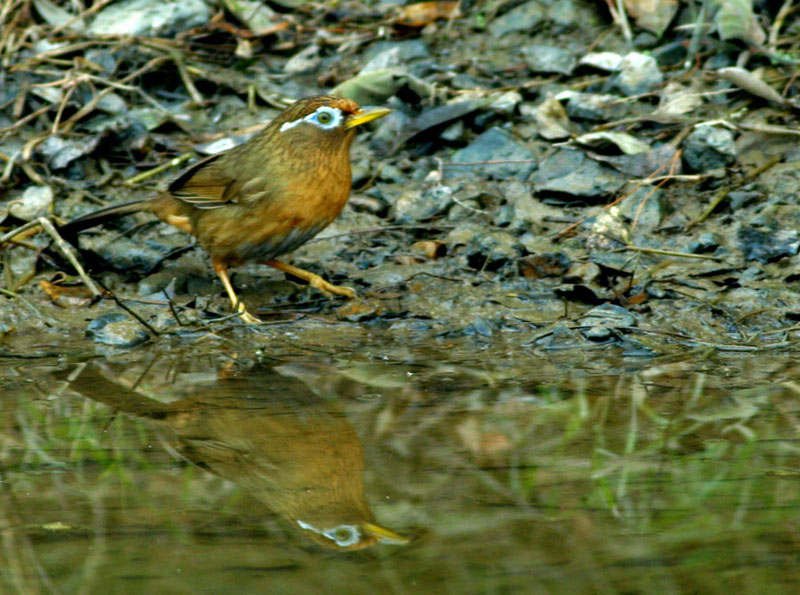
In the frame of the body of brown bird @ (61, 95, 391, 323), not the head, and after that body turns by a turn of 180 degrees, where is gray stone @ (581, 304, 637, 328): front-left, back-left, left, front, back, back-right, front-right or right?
back-left

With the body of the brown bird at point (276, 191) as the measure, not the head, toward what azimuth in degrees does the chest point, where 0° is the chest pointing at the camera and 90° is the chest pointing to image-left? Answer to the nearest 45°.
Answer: approximately 270°

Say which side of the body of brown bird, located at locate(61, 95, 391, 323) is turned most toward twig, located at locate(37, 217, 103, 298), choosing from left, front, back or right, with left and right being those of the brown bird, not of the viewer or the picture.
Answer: back

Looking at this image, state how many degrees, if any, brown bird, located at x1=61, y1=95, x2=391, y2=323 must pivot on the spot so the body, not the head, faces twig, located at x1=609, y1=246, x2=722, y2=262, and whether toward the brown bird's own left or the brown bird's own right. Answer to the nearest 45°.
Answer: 0° — it already faces it

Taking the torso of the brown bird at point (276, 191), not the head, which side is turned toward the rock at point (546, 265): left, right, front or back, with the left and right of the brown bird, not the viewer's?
front

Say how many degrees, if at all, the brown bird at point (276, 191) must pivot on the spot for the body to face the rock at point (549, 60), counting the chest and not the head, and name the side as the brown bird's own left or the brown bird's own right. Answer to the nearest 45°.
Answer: approximately 45° to the brown bird's own left

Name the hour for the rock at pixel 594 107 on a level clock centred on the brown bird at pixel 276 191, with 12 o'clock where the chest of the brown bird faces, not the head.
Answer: The rock is roughly at 11 o'clock from the brown bird.

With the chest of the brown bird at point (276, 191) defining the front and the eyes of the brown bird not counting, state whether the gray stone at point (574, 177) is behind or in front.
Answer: in front

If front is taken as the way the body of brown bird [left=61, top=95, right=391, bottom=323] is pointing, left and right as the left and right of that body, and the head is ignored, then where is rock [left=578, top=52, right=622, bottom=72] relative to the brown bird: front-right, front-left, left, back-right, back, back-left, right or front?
front-left

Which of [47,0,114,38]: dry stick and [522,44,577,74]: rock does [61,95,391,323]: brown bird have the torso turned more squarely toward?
the rock

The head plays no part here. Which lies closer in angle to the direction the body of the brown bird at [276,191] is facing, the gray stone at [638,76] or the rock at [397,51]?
the gray stone

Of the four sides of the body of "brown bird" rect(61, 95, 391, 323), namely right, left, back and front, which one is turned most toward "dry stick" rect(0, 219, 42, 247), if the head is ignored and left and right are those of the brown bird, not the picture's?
back

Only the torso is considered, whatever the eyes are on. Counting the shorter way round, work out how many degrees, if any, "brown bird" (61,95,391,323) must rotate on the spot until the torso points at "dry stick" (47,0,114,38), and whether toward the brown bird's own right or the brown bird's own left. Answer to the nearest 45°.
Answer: approximately 90° to the brown bird's own left

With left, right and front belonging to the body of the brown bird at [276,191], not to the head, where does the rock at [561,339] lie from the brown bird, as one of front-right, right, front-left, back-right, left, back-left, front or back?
front-right

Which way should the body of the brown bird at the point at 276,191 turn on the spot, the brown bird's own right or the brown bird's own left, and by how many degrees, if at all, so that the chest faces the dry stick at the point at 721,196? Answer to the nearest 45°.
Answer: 0° — it already faces it

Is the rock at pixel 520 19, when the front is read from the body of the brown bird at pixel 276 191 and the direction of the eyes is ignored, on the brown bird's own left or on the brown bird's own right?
on the brown bird's own left

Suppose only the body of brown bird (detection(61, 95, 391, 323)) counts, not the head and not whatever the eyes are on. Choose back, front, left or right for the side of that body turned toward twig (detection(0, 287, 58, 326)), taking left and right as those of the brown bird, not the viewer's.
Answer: back
